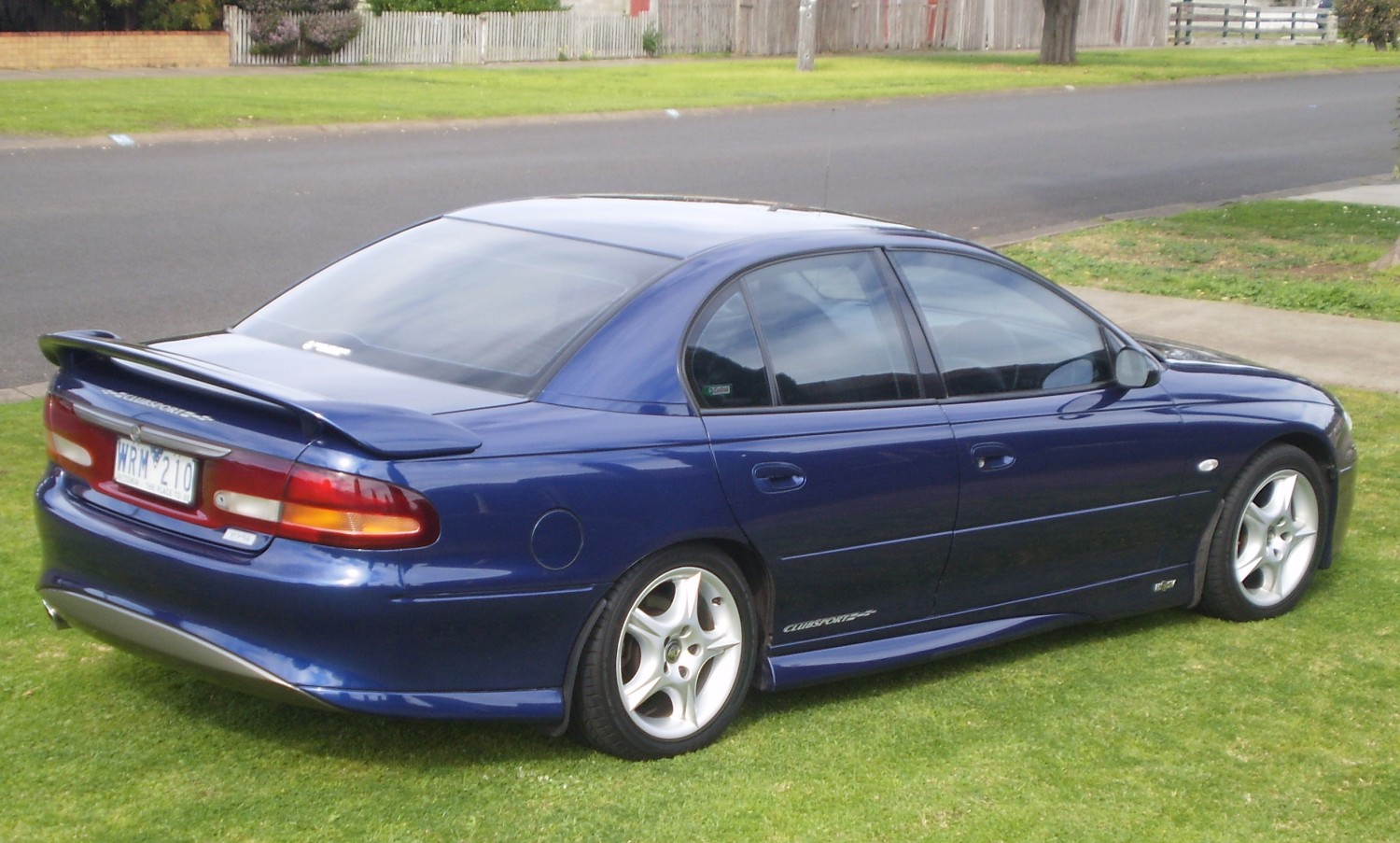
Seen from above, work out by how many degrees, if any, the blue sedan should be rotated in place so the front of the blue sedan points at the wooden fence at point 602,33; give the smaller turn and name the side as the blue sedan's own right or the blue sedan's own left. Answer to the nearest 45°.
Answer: approximately 45° to the blue sedan's own left

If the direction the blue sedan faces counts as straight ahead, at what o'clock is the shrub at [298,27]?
The shrub is roughly at 10 o'clock from the blue sedan.

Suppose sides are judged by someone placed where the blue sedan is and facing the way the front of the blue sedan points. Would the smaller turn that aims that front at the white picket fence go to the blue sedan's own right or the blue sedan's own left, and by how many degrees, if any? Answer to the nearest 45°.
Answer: approximately 45° to the blue sedan's own left

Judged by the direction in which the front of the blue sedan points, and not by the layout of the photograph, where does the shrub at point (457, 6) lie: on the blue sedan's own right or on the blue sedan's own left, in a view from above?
on the blue sedan's own left

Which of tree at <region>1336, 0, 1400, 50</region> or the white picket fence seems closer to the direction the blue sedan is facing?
the tree

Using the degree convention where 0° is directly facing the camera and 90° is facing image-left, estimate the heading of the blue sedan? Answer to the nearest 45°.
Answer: approximately 225°
